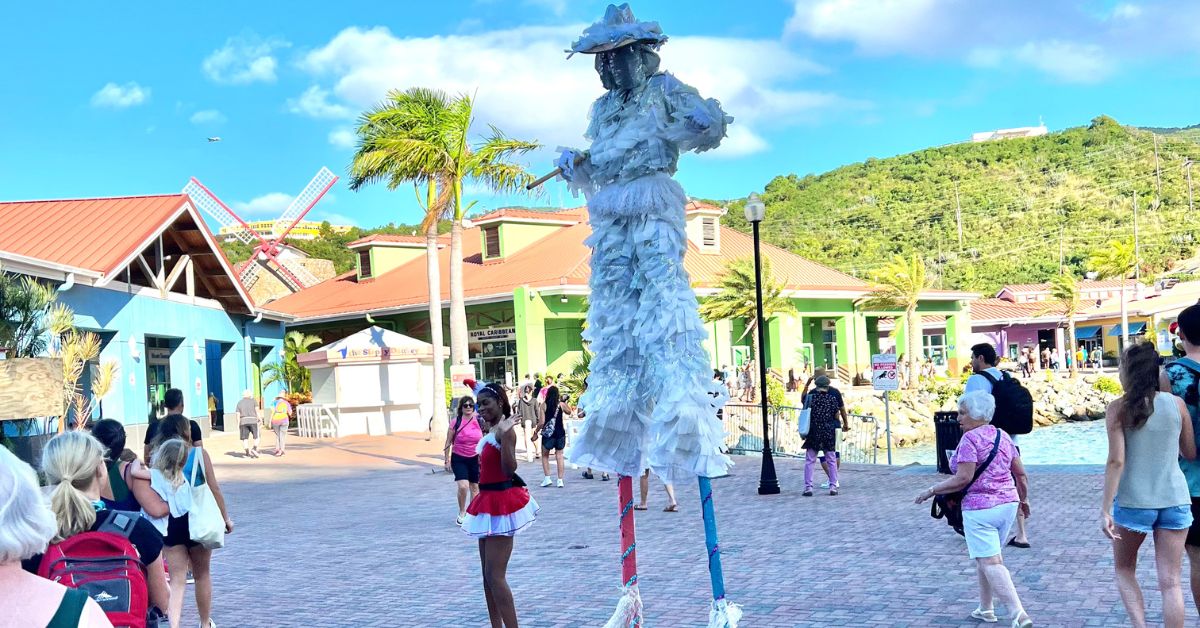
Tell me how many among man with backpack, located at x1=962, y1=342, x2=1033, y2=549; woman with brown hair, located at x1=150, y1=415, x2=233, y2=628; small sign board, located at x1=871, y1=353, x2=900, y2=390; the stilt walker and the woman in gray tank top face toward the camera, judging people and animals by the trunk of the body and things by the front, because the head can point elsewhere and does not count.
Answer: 2

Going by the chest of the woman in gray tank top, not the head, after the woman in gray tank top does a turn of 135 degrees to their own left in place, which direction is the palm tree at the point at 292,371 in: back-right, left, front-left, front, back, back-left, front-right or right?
right

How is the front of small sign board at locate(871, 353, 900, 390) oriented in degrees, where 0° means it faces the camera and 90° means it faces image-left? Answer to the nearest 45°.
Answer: approximately 0°

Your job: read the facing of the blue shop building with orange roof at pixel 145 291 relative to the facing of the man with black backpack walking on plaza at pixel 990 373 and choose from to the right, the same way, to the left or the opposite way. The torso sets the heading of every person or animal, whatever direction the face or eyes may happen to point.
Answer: the opposite way

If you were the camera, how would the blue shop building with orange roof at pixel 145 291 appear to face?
facing the viewer and to the right of the viewer

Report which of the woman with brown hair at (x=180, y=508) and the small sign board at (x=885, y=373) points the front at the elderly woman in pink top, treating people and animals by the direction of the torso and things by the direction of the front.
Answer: the small sign board

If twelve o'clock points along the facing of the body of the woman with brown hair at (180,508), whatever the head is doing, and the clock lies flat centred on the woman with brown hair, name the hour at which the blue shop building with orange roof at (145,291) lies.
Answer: The blue shop building with orange roof is roughly at 12 o'clock from the woman with brown hair.

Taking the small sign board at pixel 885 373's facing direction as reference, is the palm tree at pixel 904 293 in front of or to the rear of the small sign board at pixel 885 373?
to the rear

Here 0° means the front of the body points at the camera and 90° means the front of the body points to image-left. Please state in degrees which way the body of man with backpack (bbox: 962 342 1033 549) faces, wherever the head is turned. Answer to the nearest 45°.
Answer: approximately 135°

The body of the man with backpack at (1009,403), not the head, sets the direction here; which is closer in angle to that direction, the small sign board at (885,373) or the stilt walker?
the small sign board

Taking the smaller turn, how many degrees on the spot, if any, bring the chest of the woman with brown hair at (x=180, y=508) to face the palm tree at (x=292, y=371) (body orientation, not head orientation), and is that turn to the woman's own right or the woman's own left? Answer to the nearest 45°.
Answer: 0° — they already face it
